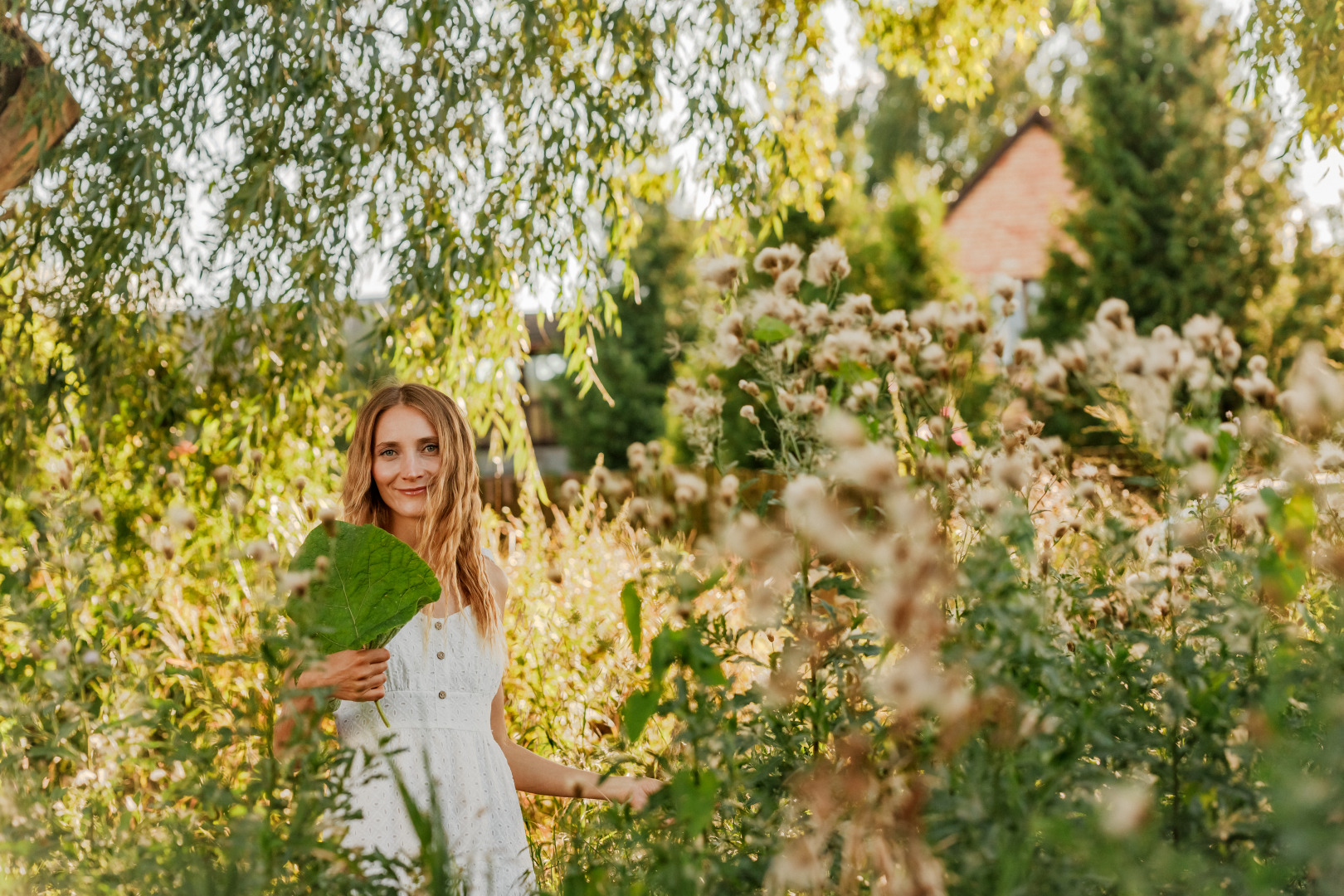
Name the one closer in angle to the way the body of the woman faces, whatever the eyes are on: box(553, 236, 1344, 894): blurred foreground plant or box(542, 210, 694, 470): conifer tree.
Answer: the blurred foreground plant

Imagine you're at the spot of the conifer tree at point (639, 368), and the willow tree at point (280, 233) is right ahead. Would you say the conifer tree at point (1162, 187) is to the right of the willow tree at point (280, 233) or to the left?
left

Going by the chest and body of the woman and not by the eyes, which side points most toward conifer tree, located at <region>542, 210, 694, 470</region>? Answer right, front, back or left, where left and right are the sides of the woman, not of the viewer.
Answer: back

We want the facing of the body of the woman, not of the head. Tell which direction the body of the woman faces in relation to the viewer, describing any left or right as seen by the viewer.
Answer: facing the viewer

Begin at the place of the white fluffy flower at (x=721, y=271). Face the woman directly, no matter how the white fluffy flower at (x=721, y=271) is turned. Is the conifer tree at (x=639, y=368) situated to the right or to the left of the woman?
right

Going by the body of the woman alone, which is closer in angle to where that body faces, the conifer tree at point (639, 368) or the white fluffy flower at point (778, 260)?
the white fluffy flower
